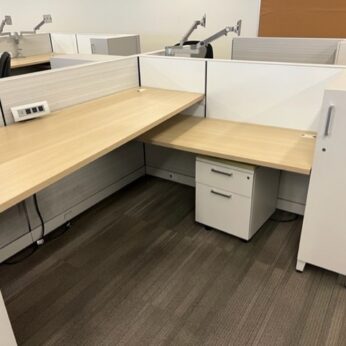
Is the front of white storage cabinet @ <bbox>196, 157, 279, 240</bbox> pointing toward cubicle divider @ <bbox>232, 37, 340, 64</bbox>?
no

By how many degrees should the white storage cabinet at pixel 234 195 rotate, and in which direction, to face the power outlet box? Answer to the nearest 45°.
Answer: approximately 45° to its right

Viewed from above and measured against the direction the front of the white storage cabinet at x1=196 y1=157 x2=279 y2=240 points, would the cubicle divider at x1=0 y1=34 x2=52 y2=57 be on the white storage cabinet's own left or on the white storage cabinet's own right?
on the white storage cabinet's own right

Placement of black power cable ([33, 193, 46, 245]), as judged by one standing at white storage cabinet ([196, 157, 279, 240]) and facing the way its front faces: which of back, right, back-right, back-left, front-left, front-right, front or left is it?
front-right

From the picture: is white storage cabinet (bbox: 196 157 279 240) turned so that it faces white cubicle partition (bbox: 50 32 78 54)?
no

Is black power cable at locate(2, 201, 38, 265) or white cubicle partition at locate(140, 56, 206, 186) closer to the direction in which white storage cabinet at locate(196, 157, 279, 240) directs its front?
the black power cable

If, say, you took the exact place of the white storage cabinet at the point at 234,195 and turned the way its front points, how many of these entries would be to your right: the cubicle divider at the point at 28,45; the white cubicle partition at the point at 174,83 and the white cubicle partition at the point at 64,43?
3

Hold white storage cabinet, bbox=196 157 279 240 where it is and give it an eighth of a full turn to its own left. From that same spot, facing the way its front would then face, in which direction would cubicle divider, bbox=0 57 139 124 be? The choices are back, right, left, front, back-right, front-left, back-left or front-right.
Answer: right

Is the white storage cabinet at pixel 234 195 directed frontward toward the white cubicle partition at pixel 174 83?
no

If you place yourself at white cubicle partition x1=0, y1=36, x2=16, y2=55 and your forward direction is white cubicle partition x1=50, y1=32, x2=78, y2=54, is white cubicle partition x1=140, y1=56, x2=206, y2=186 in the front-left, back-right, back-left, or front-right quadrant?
front-right

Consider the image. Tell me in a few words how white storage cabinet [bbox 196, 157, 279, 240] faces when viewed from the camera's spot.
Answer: facing the viewer and to the left of the viewer
